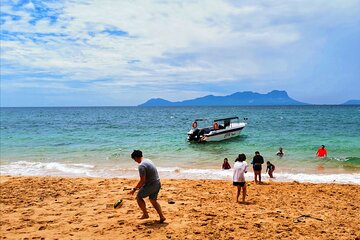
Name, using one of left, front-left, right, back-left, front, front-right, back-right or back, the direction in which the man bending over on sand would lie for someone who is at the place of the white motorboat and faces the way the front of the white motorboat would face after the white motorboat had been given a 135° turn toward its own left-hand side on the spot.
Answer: left

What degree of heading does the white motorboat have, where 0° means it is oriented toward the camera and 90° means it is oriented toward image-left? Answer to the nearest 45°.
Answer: approximately 225°
